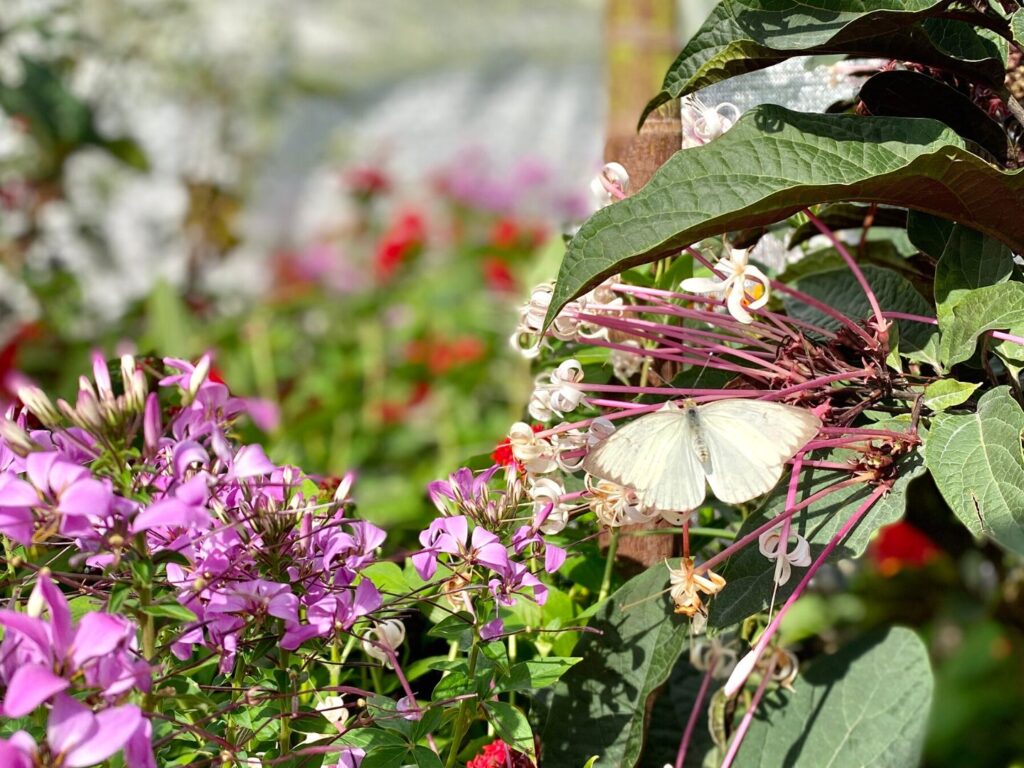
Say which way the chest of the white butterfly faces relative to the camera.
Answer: away from the camera
